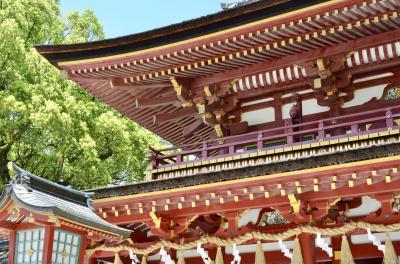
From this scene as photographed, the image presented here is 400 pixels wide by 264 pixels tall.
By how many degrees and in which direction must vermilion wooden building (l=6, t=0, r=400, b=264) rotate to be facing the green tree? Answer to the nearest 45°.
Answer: approximately 90° to its right
